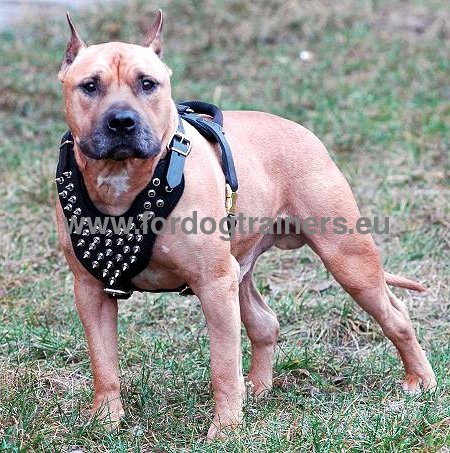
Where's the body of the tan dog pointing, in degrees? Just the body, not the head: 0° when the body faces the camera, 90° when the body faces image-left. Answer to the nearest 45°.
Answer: approximately 45°
